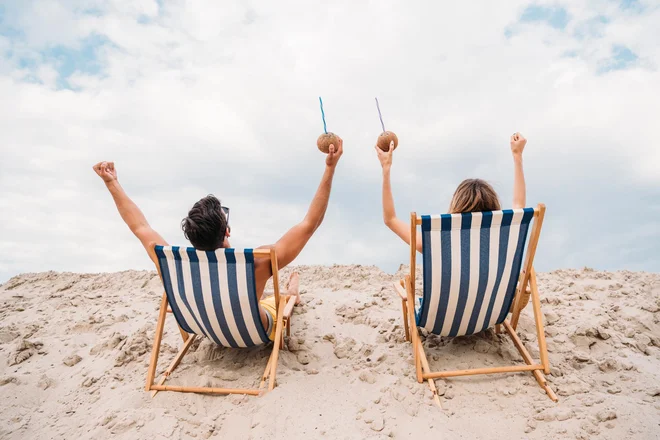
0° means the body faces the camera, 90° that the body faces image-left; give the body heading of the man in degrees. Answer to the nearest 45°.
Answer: approximately 180°

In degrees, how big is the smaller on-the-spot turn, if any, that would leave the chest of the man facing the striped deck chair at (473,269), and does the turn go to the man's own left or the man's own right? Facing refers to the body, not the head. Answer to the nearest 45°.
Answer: approximately 135° to the man's own right
